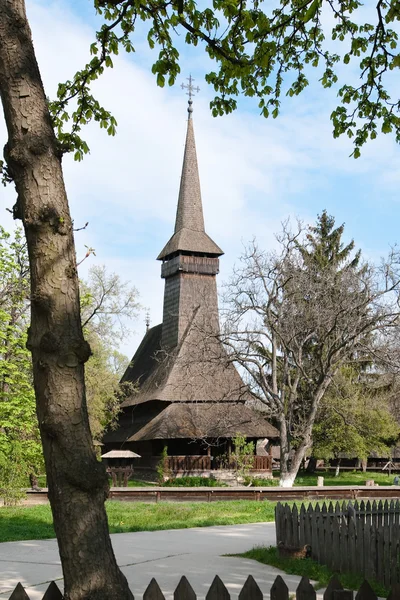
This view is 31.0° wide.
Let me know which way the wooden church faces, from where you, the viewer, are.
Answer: facing the viewer

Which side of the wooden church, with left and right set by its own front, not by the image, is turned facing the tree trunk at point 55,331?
front

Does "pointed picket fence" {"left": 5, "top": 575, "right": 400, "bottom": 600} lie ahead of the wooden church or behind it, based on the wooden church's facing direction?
ahead

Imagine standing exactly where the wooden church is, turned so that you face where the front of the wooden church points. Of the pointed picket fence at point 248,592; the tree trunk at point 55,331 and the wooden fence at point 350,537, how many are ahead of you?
3

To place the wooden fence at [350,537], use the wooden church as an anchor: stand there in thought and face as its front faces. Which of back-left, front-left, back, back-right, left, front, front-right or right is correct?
front

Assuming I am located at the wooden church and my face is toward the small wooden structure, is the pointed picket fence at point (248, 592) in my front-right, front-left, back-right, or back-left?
front-left

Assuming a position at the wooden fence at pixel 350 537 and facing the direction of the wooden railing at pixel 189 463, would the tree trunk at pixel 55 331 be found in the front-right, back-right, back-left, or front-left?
back-left
